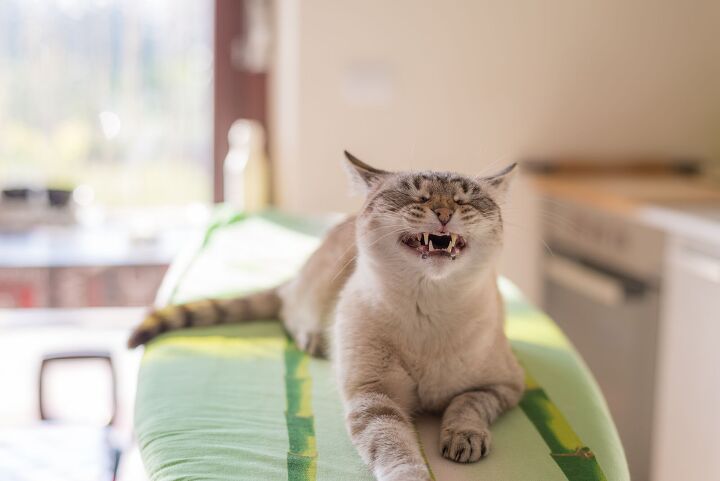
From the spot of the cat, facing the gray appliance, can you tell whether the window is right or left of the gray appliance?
left

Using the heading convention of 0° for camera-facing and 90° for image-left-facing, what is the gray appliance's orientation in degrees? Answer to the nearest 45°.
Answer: approximately 45°

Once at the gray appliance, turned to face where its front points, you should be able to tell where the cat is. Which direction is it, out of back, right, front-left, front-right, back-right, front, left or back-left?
front-left

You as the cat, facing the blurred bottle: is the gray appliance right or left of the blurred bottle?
right
